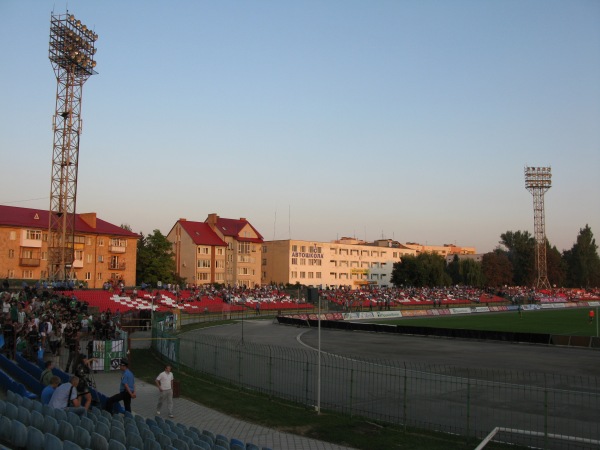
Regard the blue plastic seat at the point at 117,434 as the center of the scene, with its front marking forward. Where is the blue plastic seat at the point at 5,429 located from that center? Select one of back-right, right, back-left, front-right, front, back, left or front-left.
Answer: back-left

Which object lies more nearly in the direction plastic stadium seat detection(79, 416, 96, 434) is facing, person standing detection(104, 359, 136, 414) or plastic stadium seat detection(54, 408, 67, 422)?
the person standing

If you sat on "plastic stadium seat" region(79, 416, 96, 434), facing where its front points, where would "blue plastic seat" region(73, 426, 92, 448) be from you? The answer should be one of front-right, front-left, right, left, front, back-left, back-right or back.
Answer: back-right

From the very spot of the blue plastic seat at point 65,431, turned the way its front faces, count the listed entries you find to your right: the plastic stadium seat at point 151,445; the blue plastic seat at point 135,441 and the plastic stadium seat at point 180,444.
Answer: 3

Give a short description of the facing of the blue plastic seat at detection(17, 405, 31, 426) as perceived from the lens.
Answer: facing away from the viewer and to the right of the viewer

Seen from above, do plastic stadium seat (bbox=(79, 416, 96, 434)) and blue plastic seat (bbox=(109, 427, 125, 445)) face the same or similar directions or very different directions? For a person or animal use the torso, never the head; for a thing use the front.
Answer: same or similar directions

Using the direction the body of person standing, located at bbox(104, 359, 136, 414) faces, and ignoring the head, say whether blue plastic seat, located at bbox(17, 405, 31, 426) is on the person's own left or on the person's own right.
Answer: on the person's own left

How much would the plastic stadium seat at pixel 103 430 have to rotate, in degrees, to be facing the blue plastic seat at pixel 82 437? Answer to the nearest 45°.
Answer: approximately 180°

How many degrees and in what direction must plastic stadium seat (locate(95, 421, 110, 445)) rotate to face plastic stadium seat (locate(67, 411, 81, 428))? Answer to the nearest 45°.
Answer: approximately 90° to its left

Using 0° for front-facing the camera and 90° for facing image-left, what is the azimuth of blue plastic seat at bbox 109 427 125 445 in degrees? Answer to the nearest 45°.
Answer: approximately 225°

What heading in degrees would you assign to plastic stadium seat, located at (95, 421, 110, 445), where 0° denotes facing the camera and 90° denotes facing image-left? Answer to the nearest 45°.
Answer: approximately 225°

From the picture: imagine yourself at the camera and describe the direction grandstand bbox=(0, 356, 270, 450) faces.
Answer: facing away from the viewer and to the right of the viewer

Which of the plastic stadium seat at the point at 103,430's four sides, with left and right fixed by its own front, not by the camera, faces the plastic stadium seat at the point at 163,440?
right

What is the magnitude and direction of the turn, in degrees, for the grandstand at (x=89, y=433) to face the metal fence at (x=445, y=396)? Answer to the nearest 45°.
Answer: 0° — it already faces it
